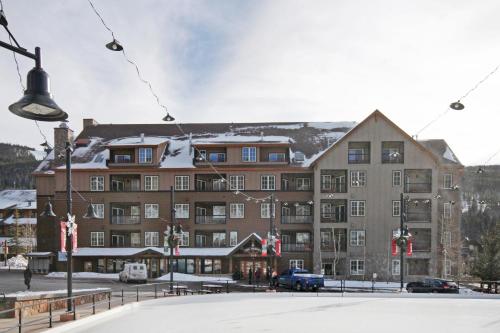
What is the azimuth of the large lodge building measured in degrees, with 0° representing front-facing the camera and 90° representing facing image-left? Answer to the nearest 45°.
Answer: approximately 0°

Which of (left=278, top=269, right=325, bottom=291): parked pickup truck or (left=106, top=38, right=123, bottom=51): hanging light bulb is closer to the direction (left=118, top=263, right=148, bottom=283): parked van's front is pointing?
the hanging light bulb

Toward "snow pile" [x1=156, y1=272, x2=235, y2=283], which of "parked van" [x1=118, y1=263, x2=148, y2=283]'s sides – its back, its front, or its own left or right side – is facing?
back

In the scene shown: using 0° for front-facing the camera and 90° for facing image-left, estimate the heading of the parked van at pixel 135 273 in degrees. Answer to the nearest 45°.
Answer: approximately 135°

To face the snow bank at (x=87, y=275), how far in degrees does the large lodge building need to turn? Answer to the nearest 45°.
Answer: approximately 90° to its right
